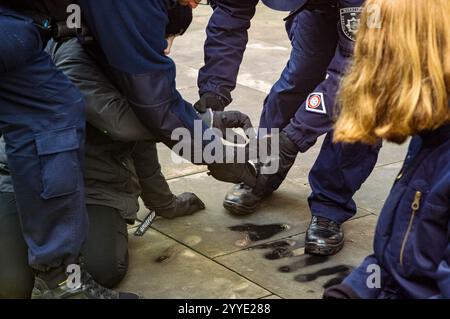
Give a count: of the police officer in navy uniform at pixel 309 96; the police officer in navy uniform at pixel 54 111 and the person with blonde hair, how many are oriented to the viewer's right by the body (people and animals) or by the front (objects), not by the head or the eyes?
1

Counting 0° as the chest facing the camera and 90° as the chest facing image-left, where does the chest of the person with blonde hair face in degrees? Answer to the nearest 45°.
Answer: approximately 90°

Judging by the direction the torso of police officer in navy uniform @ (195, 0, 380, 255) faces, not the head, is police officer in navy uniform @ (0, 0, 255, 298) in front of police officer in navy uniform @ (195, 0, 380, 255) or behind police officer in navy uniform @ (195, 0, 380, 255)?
in front

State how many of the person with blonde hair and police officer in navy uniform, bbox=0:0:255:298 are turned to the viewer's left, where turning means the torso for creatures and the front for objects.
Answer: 1

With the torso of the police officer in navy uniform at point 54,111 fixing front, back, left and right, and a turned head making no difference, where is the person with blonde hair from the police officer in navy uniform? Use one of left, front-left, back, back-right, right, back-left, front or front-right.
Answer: front-right

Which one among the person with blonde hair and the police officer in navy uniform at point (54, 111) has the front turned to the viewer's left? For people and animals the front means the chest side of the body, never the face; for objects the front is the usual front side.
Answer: the person with blonde hair

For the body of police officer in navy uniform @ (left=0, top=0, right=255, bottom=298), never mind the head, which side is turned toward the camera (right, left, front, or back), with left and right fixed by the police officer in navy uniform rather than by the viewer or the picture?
right

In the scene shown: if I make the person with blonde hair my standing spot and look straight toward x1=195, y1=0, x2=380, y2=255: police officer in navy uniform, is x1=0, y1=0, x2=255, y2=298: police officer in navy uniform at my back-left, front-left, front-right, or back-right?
front-left

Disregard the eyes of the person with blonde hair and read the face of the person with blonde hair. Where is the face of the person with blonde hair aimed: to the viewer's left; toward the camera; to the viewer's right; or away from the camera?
away from the camera

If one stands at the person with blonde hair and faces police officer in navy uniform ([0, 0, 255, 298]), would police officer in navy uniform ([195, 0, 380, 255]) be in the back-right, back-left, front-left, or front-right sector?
front-right
